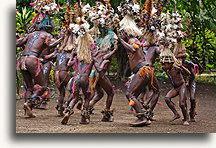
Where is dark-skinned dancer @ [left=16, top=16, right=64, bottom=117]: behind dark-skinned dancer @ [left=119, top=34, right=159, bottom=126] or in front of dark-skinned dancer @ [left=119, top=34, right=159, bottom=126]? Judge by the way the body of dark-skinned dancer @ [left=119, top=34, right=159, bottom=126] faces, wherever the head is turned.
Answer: in front

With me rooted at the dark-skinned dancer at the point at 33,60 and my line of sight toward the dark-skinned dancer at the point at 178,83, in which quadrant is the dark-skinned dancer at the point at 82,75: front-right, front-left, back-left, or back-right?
front-right

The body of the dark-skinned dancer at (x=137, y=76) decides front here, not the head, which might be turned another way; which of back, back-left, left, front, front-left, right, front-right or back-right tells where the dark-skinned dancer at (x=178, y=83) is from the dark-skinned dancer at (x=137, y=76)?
back-right

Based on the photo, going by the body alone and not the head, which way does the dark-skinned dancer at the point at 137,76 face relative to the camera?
to the viewer's left

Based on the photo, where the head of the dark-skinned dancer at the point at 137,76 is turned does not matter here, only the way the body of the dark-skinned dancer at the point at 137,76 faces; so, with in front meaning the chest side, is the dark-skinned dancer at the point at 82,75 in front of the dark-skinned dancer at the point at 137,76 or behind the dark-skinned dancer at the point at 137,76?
in front

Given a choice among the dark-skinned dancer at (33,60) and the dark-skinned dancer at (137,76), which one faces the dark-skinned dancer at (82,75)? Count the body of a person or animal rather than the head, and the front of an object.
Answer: the dark-skinned dancer at (137,76)

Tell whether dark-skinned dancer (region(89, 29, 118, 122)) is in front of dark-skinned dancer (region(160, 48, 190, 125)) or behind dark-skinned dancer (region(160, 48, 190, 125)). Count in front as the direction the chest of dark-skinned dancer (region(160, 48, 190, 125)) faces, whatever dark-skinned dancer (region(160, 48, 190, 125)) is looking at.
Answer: in front

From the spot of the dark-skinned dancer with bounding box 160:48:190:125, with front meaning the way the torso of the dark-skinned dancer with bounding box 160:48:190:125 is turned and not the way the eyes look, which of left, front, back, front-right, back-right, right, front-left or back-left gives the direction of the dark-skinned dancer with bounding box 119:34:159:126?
front
